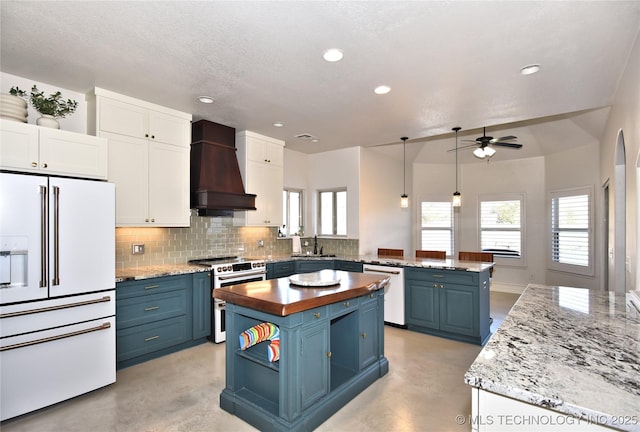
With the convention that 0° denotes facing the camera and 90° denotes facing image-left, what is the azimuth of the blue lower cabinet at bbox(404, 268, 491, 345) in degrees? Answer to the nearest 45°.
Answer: approximately 45°

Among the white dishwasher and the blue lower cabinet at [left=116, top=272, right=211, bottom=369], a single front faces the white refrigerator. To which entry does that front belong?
the white dishwasher

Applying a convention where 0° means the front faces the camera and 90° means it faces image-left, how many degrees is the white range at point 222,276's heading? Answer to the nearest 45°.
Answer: approximately 315°

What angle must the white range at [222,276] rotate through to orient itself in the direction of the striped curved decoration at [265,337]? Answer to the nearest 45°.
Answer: approximately 45° to its right

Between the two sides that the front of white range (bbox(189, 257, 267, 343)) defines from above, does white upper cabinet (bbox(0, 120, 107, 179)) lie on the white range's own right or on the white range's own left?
on the white range's own right

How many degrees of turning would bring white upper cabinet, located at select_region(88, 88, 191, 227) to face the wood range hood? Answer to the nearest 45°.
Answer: approximately 90° to its left

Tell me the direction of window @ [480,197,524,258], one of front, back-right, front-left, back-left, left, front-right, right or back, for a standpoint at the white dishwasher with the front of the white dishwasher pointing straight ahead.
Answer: back

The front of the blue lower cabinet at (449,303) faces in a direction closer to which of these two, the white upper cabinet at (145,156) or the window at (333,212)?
the white upper cabinet

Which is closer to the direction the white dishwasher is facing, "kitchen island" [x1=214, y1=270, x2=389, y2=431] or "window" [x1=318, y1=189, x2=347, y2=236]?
the kitchen island

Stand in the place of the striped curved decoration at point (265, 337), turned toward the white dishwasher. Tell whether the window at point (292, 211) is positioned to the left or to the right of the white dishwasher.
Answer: left

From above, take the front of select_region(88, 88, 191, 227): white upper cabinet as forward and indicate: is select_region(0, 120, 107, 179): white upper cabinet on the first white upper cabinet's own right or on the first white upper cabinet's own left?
on the first white upper cabinet's own right

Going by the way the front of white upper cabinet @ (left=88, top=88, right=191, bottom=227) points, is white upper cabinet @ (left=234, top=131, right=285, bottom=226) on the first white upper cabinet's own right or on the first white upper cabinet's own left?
on the first white upper cabinet's own left

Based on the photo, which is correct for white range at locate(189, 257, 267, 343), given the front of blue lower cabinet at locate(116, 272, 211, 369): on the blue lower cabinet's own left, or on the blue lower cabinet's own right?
on the blue lower cabinet's own left

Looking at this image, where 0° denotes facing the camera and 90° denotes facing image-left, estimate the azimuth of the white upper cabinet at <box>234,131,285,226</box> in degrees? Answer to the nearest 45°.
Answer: approximately 315°

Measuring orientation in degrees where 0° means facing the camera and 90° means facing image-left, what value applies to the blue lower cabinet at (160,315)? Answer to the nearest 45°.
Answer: approximately 315°

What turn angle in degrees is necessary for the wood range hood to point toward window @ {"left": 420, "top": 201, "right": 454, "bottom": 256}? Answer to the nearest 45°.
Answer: approximately 90° to its left

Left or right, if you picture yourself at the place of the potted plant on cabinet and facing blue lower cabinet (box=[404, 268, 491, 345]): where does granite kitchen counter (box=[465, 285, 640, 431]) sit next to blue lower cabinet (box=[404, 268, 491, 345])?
right
